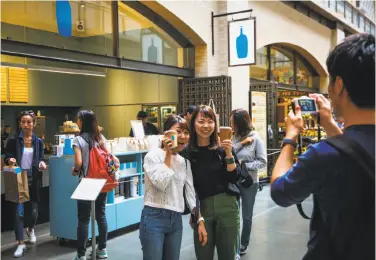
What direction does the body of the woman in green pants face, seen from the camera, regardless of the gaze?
toward the camera

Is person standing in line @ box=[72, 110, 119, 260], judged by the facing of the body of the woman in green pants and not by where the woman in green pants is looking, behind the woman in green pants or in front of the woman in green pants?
behind

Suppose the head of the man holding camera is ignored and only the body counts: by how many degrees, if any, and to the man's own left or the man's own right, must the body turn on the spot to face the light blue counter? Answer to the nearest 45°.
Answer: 0° — they already face it

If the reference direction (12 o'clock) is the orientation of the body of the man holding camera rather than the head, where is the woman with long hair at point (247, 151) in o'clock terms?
The woman with long hair is roughly at 1 o'clock from the man holding camera.

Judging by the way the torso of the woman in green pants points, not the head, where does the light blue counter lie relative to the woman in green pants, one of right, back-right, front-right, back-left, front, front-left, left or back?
back-right

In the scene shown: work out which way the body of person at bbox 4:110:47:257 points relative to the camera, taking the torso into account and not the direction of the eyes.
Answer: toward the camera

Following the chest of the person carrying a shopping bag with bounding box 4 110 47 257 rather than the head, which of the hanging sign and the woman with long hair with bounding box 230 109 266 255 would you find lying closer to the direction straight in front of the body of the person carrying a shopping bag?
the woman with long hair

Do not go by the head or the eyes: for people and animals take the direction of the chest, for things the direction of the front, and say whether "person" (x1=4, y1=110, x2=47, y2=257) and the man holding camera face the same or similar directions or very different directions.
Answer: very different directions

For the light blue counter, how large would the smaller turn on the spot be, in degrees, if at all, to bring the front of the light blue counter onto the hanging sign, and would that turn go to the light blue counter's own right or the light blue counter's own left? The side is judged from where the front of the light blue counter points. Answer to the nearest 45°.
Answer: approximately 90° to the light blue counter's own left

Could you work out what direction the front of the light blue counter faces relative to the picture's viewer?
facing the viewer and to the right of the viewer

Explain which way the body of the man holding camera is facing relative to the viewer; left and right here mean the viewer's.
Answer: facing away from the viewer and to the left of the viewer
